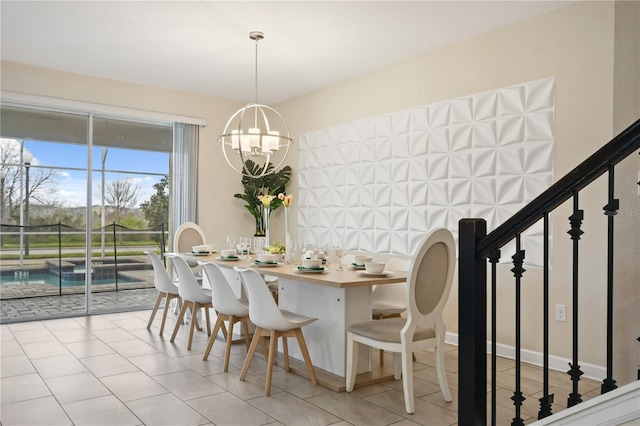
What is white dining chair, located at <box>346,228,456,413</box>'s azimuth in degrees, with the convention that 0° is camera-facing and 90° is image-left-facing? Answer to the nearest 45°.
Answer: approximately 135°

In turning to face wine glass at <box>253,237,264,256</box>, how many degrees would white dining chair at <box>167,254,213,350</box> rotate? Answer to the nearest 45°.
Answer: approximately 45° to its right

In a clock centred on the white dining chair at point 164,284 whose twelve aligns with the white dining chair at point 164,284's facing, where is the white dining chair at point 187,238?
the white dining chair at point 187,238 is roughly at 11 o'clock from the white dining chair at point 164,284.

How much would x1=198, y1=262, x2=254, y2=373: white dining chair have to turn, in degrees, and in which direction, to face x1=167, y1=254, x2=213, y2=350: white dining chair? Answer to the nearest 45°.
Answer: approximately 90° to its left

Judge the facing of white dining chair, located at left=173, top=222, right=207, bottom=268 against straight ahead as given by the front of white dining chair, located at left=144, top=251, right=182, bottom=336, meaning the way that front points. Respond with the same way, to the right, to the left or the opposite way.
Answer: to the right

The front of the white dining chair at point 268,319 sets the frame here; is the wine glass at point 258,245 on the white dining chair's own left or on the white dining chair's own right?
on the white dining chair's own left

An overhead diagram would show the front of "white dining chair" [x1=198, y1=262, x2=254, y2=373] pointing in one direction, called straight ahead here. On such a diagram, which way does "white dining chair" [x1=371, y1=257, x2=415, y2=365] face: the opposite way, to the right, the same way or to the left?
the opposite way

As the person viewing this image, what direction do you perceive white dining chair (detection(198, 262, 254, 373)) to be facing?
facing away from the viewer and to the right of the viewer

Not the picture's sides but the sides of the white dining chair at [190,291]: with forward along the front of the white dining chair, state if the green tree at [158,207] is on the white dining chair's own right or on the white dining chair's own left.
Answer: on the white dining chair's own left

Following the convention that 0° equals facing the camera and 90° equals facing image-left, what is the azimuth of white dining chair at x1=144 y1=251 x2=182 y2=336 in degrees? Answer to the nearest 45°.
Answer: approximately 225°

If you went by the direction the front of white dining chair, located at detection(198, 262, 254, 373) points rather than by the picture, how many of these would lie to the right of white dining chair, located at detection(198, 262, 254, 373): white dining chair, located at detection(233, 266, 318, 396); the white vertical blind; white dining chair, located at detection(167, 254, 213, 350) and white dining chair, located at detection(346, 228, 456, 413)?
2

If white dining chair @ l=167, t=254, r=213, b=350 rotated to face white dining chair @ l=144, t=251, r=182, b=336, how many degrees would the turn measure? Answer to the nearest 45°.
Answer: approximately 45° to its left
